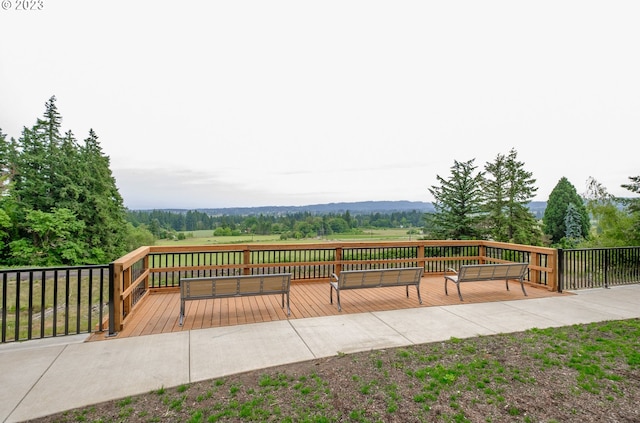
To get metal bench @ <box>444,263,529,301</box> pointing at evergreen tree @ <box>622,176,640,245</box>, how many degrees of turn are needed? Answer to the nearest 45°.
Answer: approximately 90° to its right

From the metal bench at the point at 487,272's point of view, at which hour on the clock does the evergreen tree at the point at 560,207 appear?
The evergreen tree is roughly at 2 o'clock from the metal bench.

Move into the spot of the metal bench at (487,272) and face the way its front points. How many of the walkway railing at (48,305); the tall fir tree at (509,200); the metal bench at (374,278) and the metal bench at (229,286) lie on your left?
3

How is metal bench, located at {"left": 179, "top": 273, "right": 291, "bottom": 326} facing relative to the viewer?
away from the camera

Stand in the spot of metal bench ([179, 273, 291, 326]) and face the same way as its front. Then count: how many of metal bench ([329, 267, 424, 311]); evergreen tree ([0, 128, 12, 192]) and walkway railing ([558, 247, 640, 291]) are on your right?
2

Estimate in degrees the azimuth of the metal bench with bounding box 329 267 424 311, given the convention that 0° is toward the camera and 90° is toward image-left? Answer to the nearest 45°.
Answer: approximately 135°

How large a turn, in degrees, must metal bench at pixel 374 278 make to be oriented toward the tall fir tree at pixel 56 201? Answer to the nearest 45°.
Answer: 0° — it already faces it

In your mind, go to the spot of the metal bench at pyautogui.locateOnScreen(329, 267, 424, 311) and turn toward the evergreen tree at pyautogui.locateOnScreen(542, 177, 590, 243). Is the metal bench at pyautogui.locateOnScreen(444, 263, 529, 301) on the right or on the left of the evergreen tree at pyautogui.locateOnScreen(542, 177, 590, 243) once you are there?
right
